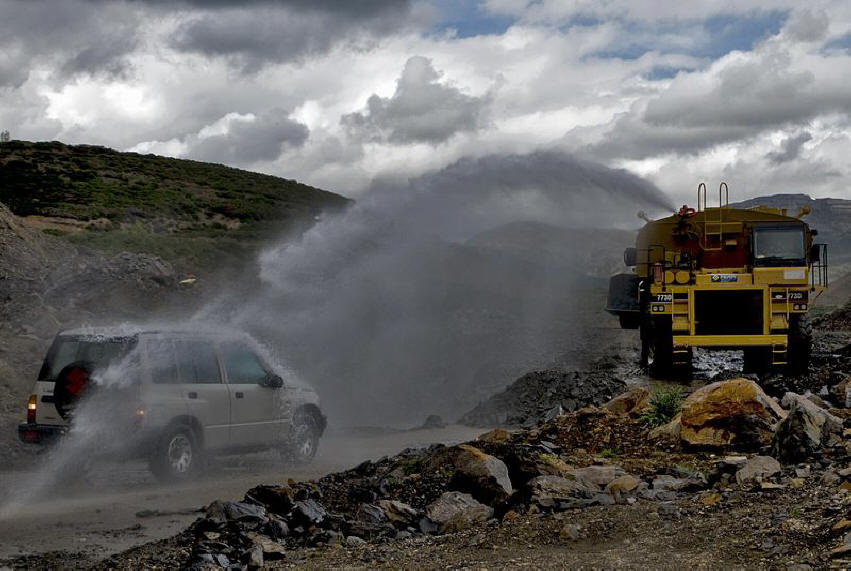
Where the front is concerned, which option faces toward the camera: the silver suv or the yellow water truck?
the yellow water truck

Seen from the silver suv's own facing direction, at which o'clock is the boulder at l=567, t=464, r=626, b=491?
The boulder is roughly at 3 o'clock from the silver suv.

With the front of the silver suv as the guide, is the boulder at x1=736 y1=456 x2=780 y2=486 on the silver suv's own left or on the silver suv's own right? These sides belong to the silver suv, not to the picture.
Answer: on the silver suv's own right

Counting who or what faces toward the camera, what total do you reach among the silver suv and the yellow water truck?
1

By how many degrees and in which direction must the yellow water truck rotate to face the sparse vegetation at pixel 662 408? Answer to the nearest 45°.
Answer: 0° — it already faces it

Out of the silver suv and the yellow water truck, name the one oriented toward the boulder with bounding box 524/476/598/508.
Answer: the yellow water truck

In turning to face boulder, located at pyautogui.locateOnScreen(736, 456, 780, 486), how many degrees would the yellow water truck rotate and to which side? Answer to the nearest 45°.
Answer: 0° — it already faces it

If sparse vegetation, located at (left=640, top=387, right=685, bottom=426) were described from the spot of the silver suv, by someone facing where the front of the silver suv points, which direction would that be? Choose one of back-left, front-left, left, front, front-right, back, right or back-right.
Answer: front-right

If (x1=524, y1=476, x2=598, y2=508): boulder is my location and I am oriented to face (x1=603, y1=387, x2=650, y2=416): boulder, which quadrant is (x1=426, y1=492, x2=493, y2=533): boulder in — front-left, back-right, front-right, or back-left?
back-left

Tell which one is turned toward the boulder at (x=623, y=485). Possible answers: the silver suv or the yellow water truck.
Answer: the yellow water truck

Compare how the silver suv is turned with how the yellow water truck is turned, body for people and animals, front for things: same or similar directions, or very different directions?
very different directions

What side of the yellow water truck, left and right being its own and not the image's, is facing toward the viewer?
front

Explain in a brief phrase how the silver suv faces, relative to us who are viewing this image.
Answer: facing away from the viewer and to the right of the viewer

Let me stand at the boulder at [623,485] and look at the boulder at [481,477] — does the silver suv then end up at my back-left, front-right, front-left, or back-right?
front-right

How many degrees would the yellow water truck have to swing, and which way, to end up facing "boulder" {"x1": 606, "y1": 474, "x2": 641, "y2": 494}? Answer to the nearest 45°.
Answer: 0° — it already faces it

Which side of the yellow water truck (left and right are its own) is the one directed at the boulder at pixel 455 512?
front

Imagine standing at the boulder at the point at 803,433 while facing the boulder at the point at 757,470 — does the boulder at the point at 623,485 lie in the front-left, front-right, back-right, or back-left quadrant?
front-right
